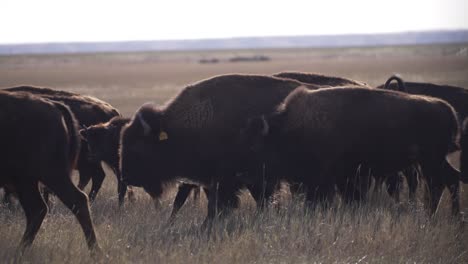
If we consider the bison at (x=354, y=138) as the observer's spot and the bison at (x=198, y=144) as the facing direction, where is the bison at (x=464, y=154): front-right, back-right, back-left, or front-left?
back-right

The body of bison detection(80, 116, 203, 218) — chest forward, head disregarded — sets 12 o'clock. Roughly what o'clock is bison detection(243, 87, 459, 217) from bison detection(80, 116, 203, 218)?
bison detection(243, 87, 459, 217) is roughly at 7 o'clock from bison detection(80, 116, 203, 218).

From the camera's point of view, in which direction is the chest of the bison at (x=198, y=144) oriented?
to the viewer's left

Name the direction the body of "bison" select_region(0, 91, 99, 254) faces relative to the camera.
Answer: to the viewer's left

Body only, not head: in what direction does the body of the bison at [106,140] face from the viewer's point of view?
to the viewer's left

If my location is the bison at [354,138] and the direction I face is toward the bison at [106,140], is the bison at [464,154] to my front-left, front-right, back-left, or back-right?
back-right

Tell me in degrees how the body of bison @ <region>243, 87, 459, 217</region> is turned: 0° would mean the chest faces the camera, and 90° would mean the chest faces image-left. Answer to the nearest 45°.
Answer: approximately 90°

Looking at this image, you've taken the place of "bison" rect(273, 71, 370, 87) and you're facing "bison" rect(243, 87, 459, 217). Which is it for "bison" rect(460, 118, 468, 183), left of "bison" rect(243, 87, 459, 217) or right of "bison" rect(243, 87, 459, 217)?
left
